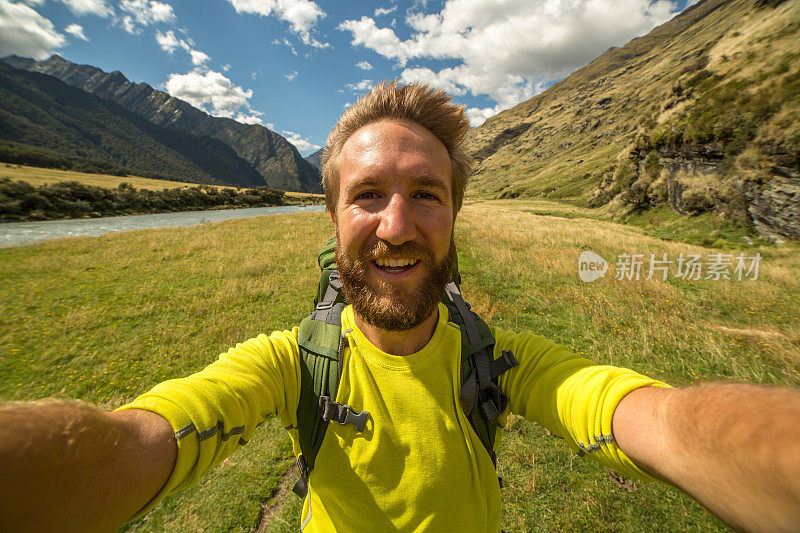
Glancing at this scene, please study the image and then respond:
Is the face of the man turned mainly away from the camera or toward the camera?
toward the camera

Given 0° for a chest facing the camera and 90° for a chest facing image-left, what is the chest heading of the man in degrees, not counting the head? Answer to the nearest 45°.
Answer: approximately 0°

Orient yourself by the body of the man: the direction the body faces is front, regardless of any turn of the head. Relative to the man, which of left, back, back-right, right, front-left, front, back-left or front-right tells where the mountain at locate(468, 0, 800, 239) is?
back-left
